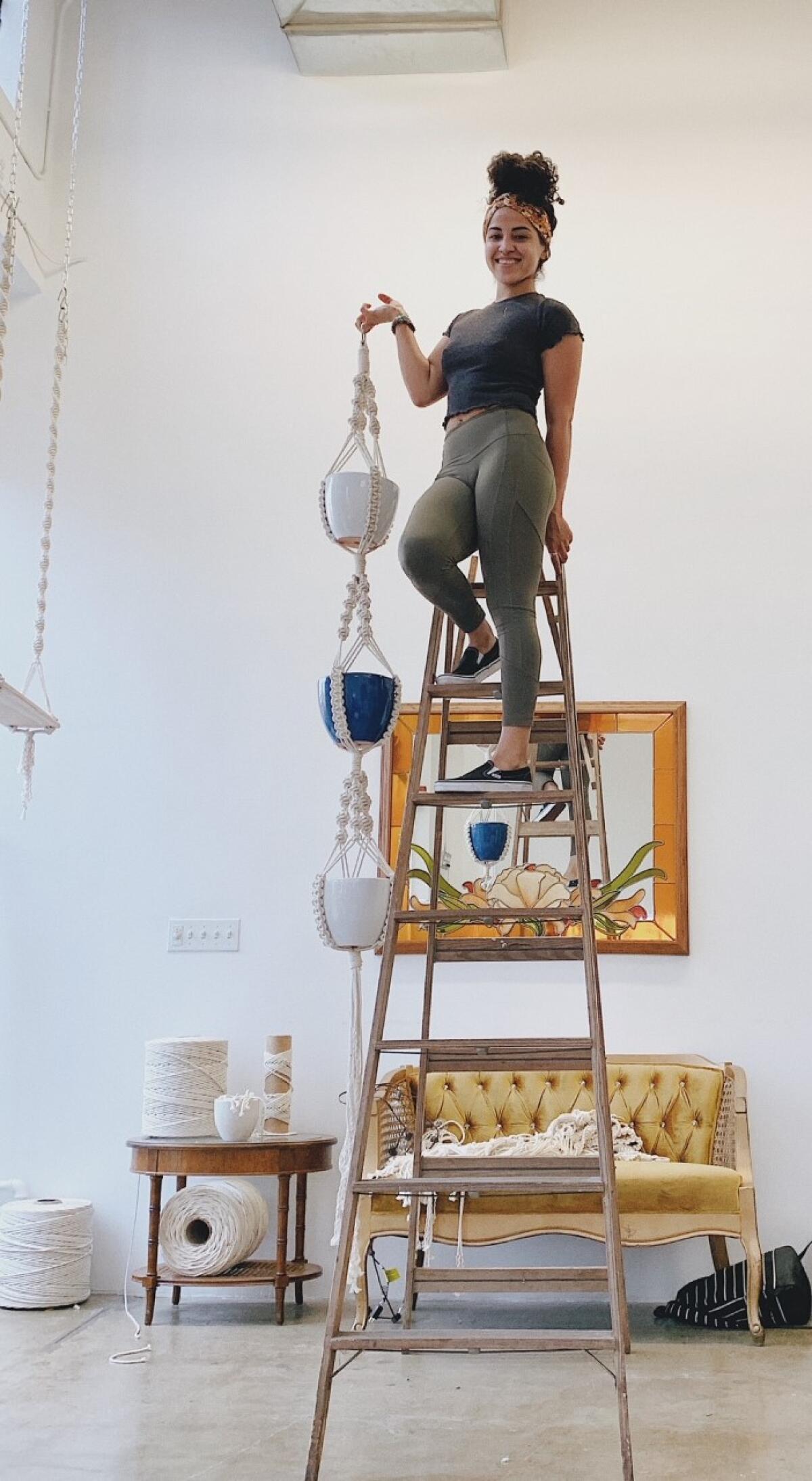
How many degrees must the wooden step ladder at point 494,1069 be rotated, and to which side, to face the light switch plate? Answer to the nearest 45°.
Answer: approximately 135° to its right

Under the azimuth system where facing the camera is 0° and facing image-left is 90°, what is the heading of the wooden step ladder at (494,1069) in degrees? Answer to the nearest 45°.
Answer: approximately 0°

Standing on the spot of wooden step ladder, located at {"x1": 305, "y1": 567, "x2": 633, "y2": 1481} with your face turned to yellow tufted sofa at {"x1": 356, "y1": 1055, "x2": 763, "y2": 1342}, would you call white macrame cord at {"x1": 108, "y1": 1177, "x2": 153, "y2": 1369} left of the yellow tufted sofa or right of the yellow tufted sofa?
left

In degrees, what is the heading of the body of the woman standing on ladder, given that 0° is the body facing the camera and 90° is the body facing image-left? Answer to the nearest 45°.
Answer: approximately 45°
